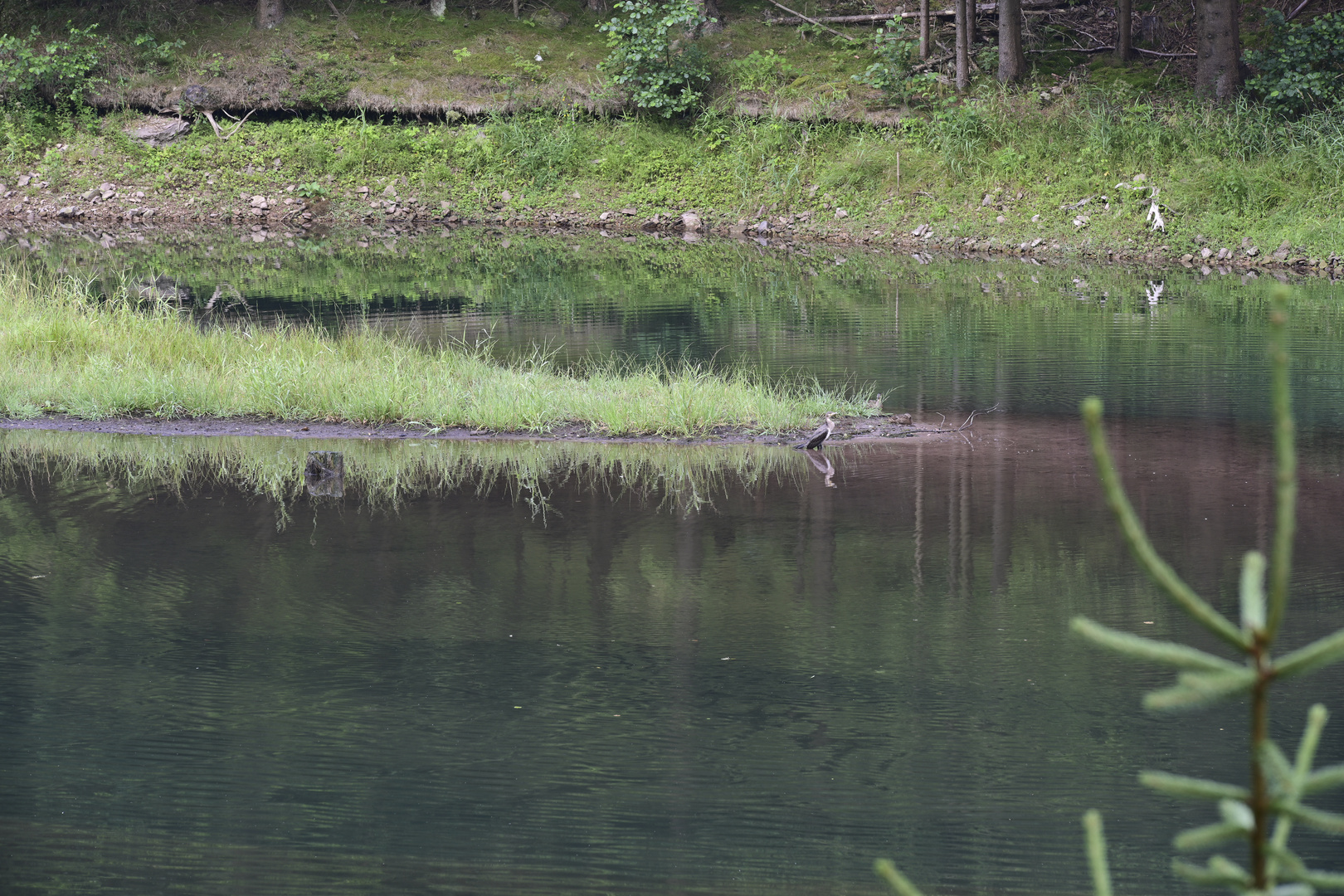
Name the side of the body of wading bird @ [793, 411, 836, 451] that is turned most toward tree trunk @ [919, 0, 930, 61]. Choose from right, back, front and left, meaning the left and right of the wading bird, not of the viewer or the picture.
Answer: left

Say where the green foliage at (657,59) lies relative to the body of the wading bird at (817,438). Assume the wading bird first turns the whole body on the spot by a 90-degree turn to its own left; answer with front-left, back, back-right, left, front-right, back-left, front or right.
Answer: front

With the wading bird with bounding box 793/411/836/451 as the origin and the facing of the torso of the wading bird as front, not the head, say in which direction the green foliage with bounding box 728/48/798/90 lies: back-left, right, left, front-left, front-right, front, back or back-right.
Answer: left

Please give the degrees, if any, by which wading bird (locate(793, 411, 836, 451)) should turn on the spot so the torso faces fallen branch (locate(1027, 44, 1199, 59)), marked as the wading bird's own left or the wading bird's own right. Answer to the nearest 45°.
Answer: approximately 90° to the wading bird's own left

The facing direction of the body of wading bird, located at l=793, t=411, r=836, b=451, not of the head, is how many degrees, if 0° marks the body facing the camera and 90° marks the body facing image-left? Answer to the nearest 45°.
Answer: approximately 270°

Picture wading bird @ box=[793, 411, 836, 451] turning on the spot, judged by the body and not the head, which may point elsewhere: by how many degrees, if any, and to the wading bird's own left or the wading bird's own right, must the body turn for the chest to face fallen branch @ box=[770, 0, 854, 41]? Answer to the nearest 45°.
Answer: approximately 90° to the wading bird's own left

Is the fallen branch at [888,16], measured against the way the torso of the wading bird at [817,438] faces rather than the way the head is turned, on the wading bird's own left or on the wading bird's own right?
on the wading bird's own left

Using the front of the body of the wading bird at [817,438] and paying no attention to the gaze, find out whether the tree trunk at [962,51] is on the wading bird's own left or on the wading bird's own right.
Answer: on the wading bird's own left

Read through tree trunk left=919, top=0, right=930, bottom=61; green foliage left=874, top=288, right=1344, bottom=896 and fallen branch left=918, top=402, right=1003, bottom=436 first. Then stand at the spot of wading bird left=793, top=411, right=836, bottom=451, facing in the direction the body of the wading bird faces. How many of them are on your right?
1

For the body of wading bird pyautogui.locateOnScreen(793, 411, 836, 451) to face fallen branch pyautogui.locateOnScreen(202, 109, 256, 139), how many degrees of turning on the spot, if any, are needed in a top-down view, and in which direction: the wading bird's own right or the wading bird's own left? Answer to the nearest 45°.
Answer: approximately 135° to the wading bird's own left

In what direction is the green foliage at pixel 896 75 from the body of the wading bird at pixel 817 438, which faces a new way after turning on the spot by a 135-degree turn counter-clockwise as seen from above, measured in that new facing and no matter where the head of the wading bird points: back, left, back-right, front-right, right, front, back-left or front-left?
front-right

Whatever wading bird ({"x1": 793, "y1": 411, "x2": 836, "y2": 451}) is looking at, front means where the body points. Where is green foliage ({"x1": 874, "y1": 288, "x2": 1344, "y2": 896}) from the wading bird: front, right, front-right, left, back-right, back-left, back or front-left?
right
